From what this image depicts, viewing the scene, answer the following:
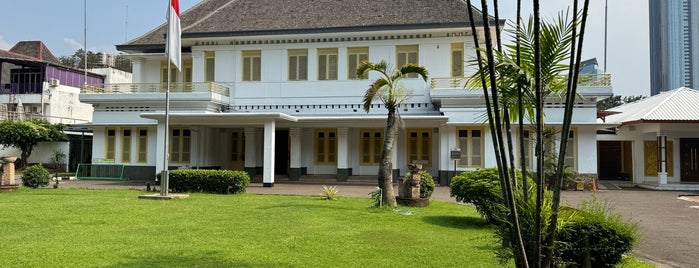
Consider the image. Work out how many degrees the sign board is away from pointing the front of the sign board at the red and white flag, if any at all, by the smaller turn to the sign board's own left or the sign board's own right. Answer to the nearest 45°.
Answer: approximately 45° to the sign board's own right

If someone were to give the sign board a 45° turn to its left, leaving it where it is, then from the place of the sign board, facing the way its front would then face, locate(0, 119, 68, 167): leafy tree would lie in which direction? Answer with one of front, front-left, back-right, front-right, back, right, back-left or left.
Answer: back-right

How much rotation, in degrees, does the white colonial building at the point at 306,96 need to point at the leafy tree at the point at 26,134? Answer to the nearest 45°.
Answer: approximately 90° to its right

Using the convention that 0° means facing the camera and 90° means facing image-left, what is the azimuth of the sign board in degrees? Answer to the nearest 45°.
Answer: approximately 0°

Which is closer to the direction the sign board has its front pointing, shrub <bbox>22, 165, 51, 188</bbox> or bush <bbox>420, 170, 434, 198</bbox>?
the bush

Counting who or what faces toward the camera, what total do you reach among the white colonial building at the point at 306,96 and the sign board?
2

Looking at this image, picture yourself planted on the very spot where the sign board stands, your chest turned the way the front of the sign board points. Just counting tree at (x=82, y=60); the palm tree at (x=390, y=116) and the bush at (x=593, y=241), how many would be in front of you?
2

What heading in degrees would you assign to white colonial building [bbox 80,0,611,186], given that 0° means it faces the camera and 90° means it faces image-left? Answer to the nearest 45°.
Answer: approximately 0°

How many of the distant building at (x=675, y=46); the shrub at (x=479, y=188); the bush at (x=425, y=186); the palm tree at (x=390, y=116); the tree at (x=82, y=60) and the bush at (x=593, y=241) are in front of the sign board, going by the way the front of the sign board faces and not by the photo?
4

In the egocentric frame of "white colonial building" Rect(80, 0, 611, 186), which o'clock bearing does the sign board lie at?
The sign board is roughly at 10 o'clock from the white colonial building.

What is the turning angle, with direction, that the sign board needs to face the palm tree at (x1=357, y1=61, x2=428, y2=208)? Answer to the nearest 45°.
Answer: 0° — it already faces it

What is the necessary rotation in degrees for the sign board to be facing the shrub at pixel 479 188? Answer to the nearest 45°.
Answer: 0° — it already faces it
